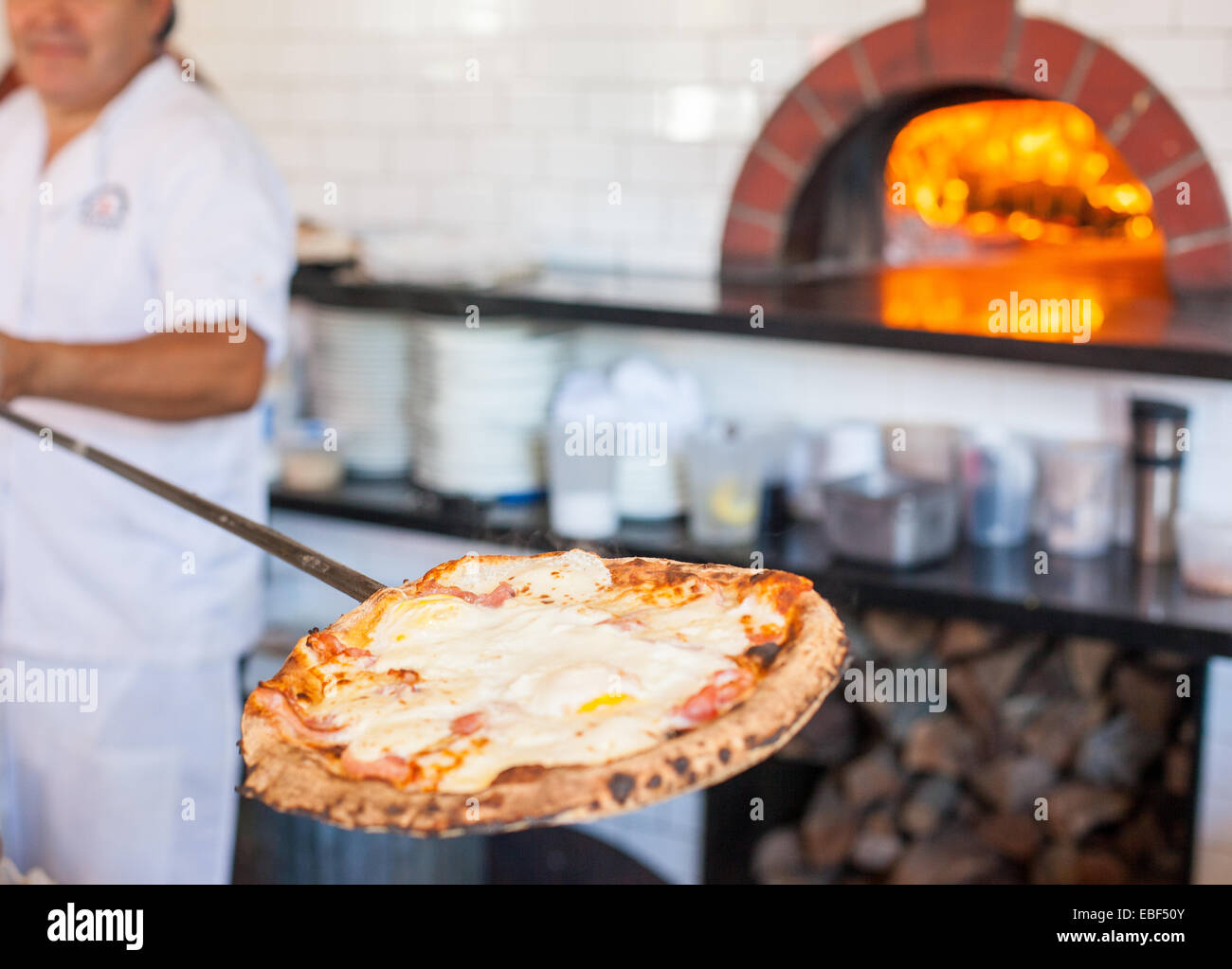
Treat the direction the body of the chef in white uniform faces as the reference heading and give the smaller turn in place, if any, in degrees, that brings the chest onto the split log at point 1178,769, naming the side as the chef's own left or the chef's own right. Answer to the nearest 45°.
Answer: approximately 135° to the chef's own left

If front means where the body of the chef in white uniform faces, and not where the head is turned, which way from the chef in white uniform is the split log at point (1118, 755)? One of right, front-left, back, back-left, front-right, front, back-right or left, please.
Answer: back-left

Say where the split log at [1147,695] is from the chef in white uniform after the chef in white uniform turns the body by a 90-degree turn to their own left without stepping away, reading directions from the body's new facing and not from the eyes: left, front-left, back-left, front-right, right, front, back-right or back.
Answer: front-left

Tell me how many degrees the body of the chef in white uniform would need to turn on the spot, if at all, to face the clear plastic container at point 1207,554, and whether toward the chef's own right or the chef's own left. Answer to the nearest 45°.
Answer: approximately 135° to the chef's own left

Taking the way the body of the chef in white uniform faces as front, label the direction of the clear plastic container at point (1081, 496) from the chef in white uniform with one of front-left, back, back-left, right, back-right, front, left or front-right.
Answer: back-left

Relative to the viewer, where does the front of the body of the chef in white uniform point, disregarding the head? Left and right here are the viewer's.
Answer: facing the viewer and to the left of the viewer

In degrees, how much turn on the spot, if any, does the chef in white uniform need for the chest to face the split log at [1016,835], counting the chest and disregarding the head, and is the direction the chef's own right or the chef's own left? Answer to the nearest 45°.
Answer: approximately 135° to the chef's own left

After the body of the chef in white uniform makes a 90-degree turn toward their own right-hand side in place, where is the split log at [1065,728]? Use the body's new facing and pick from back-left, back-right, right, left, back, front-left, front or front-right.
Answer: back-right
